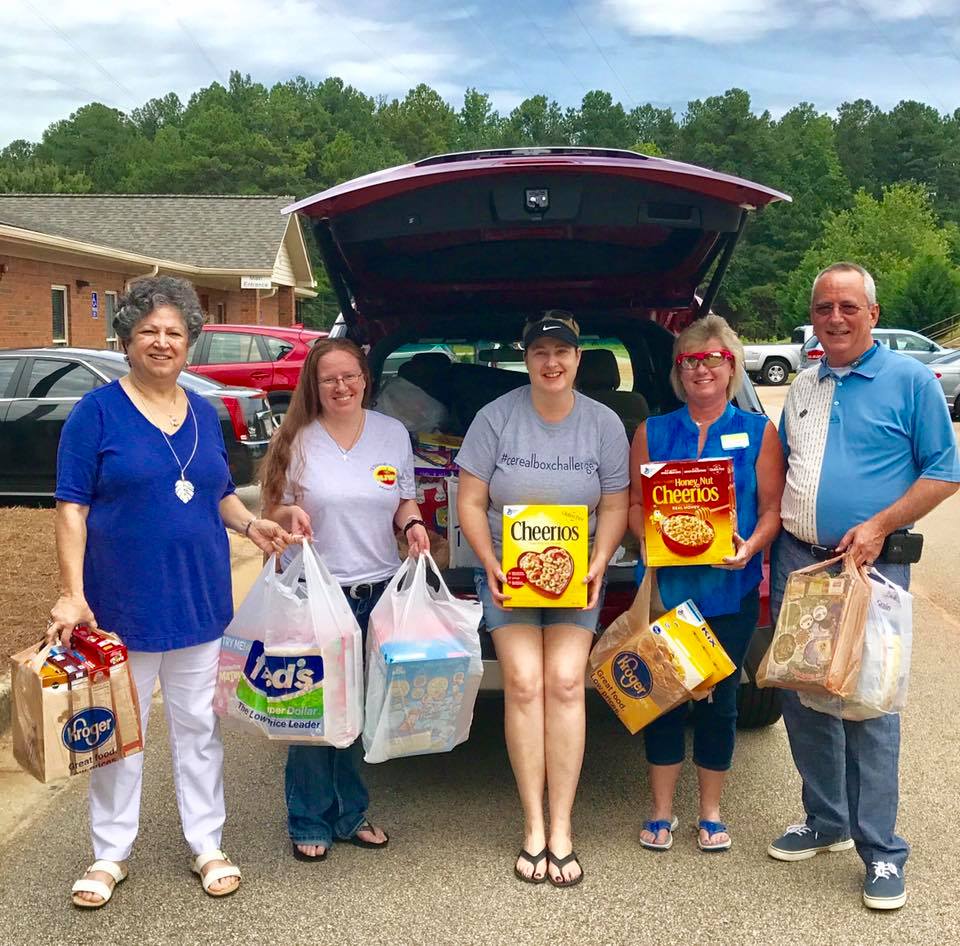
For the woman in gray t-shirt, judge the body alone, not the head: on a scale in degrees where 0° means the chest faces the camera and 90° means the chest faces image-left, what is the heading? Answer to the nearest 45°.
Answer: approximately 0°

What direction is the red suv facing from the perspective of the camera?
away from the camera

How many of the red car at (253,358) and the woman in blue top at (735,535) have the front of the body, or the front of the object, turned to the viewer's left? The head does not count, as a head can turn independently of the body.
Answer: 1

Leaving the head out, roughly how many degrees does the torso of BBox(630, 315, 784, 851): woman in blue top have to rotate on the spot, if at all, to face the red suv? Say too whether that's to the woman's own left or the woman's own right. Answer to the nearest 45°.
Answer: approximately 135° to the woman's own right

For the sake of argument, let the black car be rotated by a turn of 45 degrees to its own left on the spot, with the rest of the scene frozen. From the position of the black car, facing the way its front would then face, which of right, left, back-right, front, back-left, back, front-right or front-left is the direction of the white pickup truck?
back

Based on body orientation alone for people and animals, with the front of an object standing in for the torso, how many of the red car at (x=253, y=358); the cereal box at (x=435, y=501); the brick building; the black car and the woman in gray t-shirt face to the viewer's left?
2

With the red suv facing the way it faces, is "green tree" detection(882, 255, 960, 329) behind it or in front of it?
in front

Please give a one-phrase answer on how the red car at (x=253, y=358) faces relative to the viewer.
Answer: facing to the left of the viewer
